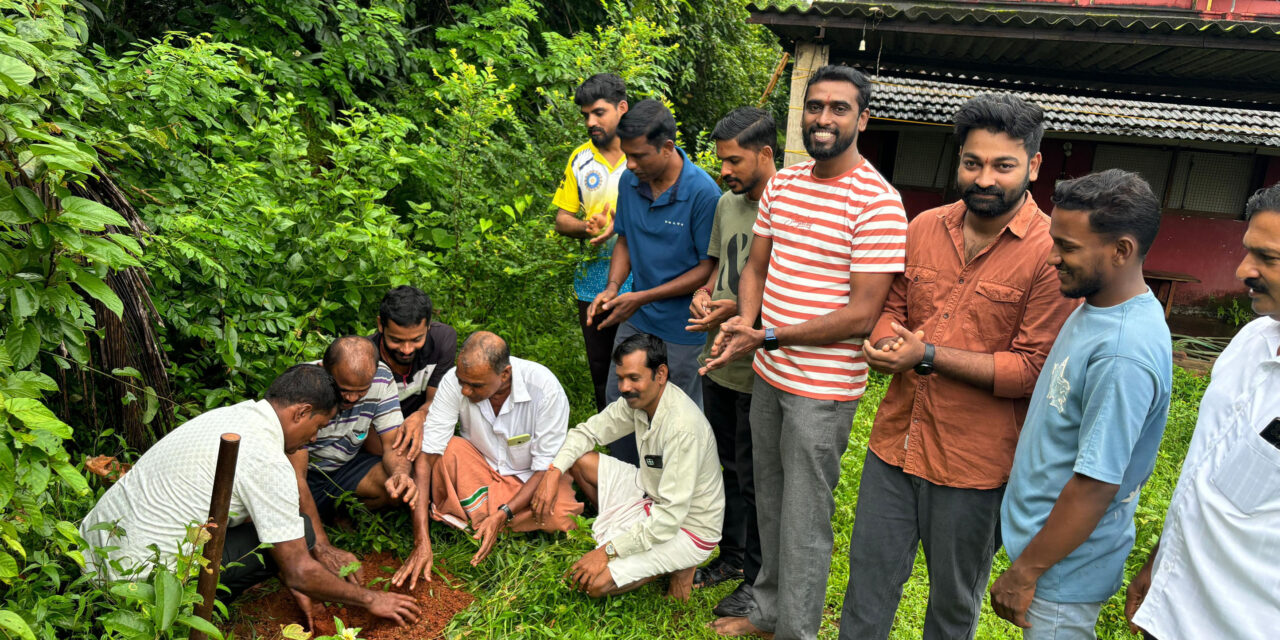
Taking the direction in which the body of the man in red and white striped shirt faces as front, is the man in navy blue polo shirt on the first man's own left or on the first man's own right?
on the first man's own right

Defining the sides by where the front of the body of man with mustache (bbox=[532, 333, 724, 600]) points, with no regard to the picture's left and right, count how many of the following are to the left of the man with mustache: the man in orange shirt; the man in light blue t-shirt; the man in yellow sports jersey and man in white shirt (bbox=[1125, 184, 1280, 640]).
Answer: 3

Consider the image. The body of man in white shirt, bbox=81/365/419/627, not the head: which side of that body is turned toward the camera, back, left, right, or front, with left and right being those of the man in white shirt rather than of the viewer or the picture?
right

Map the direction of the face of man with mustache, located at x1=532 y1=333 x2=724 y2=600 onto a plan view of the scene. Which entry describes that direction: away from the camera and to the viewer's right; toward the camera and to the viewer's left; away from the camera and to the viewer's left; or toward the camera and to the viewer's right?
toward the camera and to the viewer's left

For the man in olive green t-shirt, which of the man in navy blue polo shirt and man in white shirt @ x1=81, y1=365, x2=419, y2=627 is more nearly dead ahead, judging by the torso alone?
the man in white shirt

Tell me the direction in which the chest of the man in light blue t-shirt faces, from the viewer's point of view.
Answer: to the viewer's left

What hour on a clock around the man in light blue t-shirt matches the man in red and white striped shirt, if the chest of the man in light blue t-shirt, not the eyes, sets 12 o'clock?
The man in red and white striped shirt is roughly at 1 o'clock from the man in light blue t-shirt.

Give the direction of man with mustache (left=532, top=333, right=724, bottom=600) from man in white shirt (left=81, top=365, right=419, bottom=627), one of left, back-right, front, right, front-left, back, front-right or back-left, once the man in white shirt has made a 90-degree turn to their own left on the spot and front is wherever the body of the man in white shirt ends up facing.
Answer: right

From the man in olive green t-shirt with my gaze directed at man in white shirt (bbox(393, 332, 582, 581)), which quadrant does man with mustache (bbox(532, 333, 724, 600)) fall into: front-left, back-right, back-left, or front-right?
front-left

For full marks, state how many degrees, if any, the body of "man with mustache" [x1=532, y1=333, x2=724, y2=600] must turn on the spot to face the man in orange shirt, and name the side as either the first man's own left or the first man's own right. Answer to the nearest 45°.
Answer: approximately 90° to the first man's own left

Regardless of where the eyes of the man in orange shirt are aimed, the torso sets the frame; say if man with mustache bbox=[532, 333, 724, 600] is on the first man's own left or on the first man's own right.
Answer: on the first man's own right

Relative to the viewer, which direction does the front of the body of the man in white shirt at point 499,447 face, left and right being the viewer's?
facing the viewer and to the left of the viewer
